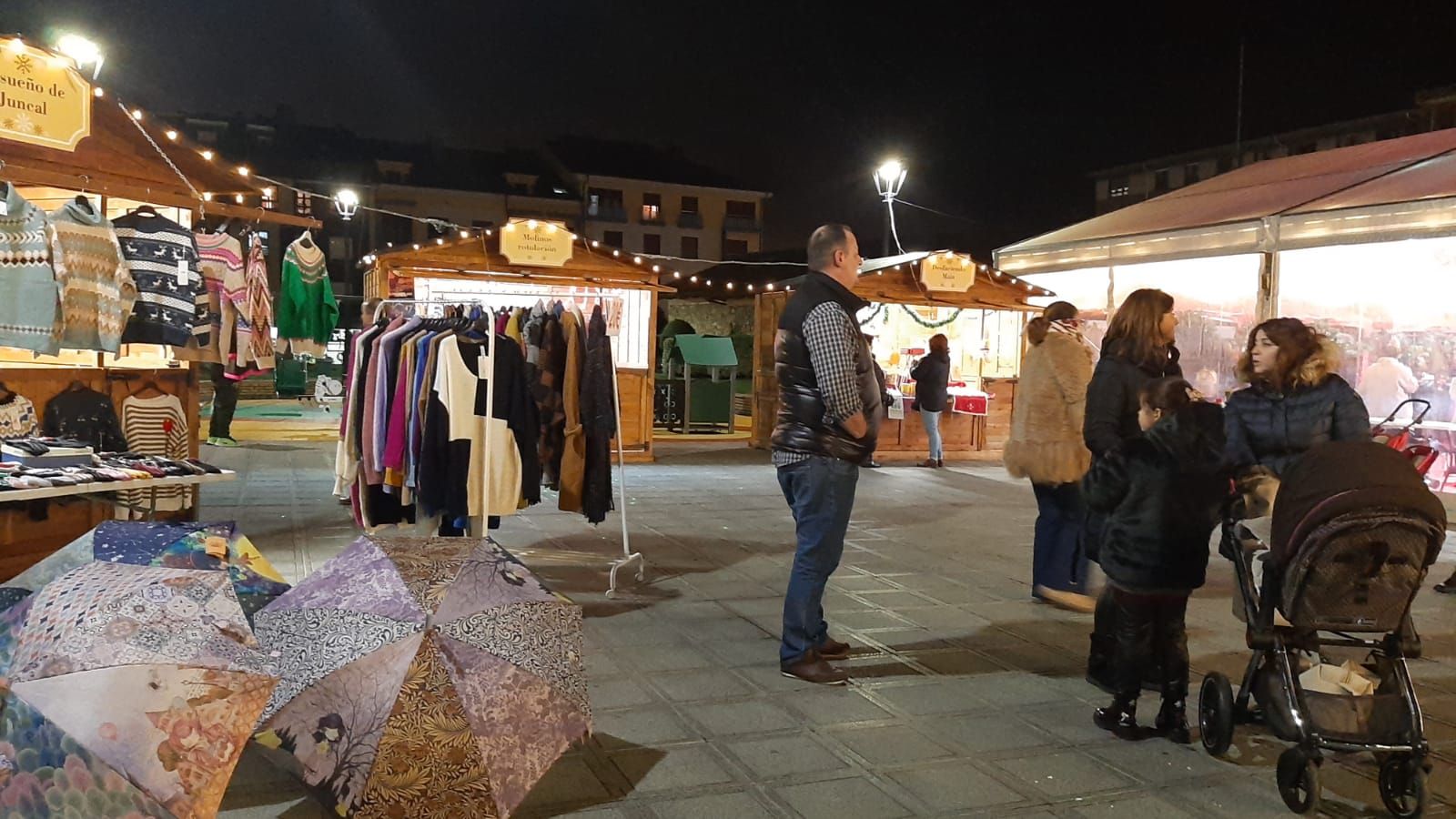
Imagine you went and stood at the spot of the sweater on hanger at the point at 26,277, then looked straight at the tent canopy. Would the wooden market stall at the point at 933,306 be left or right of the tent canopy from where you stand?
left

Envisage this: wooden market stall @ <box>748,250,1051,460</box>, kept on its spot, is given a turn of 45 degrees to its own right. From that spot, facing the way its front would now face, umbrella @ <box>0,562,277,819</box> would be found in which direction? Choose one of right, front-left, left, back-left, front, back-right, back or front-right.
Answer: front-left

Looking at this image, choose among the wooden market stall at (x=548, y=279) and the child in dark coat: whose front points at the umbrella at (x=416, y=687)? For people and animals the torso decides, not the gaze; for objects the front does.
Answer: the wooden market stall

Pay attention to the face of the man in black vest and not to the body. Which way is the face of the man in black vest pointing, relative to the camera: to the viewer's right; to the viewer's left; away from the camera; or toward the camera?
to the viewer's right

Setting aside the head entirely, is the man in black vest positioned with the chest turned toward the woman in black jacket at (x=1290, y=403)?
yes

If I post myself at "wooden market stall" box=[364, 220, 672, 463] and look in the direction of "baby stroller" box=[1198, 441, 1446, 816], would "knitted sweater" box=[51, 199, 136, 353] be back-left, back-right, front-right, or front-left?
front-right

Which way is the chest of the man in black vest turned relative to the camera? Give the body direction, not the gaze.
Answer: to the viewer's right

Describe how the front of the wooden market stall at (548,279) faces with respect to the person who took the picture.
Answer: facing the viewer

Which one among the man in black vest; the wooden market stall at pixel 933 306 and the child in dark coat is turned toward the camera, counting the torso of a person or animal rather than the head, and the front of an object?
the wooden market stall

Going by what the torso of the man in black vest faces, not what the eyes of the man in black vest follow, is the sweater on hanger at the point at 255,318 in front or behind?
behind

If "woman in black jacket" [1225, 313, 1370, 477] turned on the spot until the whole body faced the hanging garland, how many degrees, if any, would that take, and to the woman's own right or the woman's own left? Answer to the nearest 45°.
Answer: approximately 90° to the woman's own right

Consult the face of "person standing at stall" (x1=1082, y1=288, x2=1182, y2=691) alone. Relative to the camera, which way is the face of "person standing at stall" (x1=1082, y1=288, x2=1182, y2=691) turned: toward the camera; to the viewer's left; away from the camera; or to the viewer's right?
to the viewer's right

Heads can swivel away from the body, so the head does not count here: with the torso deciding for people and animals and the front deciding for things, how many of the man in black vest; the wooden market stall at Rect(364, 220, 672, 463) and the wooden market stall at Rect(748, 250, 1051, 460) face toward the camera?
2
